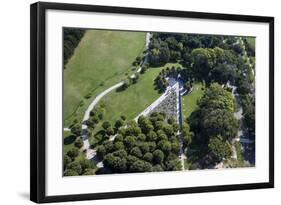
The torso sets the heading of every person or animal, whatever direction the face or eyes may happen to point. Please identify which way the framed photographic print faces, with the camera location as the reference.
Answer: facing the viewer and to the right of the viewer
